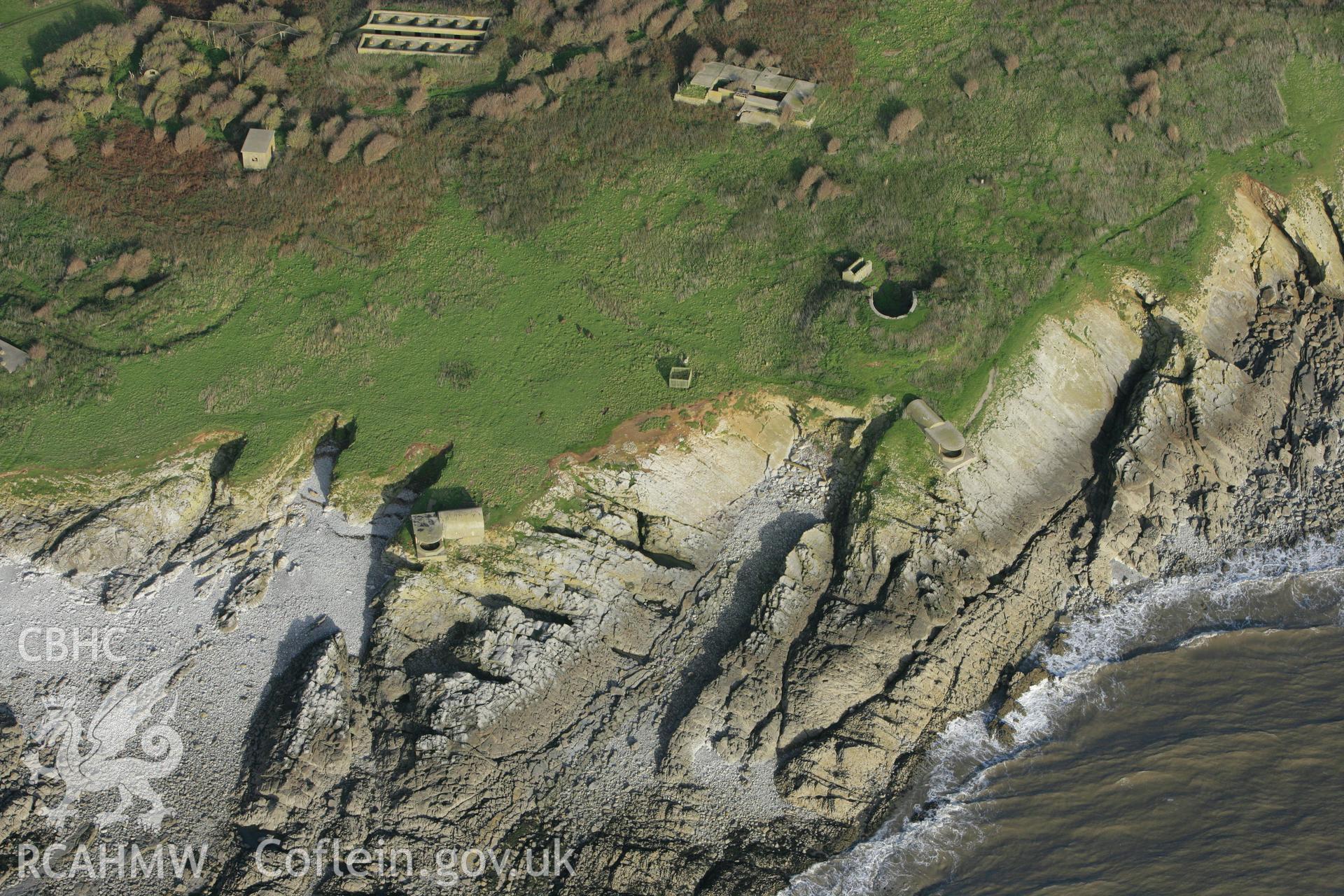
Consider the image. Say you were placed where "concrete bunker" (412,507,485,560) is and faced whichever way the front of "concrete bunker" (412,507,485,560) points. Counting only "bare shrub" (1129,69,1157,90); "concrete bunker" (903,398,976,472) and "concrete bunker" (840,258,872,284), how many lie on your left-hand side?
3

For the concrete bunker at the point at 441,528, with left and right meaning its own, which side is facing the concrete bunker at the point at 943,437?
left

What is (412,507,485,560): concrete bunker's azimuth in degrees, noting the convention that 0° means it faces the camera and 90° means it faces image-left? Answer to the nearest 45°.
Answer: approximately 0°
